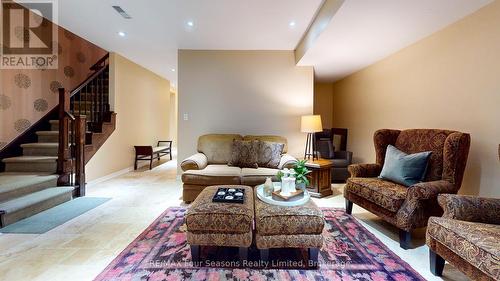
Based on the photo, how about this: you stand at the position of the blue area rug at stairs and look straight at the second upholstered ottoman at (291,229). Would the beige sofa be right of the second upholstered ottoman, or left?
left

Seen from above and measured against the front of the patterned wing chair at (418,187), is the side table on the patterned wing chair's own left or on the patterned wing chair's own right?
on the patterned wing chair's own right

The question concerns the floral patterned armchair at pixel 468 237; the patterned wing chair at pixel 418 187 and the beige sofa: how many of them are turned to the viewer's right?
0

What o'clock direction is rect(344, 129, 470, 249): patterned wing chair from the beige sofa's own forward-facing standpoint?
The patterned wing chair is roughly at 10 o'clock from the beige sofa.

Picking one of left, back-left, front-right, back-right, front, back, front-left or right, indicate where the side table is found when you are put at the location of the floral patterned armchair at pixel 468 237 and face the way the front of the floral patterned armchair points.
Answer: right

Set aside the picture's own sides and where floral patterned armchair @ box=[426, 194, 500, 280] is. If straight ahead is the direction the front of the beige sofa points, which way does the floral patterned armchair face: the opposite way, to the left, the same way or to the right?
to the right

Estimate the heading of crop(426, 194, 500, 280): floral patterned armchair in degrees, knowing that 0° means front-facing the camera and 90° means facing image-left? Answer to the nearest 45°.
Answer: approximately 45°

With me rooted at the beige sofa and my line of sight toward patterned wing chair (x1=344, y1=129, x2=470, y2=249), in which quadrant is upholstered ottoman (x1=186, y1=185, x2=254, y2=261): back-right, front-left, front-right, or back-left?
front-right

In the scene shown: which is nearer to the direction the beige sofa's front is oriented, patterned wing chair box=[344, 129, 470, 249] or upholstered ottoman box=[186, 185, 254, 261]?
the upholstered ottoman

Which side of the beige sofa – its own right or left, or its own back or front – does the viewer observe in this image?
front

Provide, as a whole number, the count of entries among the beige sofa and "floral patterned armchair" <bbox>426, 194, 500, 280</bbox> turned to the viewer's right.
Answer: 0

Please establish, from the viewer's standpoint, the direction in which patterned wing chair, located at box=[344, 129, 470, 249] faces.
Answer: facing the viewer and to the left of the viewer

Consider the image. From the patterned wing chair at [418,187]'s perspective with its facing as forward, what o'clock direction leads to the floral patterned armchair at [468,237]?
The floral patterned armchair is roughly at 10 o'clock from the patterned wing chair.

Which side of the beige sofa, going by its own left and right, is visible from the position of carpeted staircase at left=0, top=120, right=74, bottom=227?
right

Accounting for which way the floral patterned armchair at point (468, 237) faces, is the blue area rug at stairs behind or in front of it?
in front

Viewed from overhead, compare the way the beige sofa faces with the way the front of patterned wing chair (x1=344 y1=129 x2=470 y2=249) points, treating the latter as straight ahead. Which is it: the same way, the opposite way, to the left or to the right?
to the left

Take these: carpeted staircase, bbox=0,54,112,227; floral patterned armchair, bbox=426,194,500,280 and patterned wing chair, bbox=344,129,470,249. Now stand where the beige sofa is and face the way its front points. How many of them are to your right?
1

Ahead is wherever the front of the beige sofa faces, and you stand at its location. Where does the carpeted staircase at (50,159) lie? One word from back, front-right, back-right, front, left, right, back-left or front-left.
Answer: right

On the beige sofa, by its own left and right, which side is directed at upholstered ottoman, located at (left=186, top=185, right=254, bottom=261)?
front

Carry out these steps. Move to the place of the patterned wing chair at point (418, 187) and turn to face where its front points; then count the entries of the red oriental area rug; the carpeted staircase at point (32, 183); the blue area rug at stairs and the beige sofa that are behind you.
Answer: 0

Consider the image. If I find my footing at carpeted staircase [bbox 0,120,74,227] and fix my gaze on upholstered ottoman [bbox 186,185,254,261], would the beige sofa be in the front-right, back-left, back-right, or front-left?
front-left
